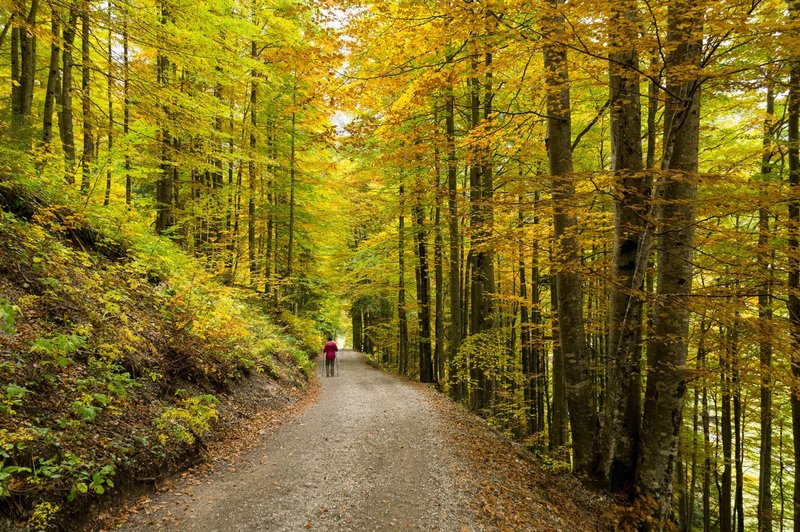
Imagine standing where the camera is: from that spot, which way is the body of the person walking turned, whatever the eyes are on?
away from the camera

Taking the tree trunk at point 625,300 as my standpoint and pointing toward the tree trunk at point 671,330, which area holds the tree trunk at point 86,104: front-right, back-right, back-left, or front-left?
back-right

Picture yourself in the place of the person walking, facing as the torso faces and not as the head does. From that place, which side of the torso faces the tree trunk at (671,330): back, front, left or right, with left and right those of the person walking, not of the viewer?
back

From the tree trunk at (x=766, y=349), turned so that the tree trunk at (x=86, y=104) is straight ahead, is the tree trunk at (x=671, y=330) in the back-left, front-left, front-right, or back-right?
front-left

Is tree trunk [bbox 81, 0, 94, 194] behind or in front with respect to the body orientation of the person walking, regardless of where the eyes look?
behind

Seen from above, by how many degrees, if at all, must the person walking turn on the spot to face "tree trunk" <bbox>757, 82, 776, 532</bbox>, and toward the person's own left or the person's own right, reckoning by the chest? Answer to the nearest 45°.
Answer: approximately 135° to the person's own right

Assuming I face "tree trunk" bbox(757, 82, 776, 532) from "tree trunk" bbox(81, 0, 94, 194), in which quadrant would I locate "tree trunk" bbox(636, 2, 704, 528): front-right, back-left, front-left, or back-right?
front-right

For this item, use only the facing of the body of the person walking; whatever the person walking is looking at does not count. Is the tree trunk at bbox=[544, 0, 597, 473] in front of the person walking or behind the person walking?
behind

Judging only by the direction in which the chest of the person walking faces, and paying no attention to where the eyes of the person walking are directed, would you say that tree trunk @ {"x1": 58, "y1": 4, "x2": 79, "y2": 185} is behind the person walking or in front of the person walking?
behind
